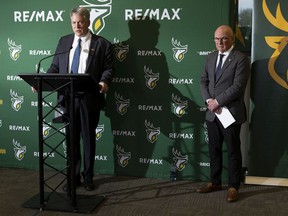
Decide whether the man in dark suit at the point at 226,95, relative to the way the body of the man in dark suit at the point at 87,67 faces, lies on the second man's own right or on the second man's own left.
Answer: on the second man's own left

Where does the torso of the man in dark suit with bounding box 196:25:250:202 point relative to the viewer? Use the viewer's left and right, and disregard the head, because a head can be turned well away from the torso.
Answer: facing the viewer and to the left of the viewer

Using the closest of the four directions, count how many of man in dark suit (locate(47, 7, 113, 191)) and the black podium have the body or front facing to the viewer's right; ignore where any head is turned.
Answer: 0

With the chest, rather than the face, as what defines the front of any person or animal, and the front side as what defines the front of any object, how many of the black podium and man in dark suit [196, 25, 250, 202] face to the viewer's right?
0

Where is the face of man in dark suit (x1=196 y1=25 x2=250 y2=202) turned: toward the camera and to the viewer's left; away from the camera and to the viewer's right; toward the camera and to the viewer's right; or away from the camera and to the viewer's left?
toward the camera and to the viewer's left

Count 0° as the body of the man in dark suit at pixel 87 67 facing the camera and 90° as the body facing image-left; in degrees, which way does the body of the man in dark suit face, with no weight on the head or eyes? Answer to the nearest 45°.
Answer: approximately 45°

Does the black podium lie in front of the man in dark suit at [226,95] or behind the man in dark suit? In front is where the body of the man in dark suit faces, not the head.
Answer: in front
